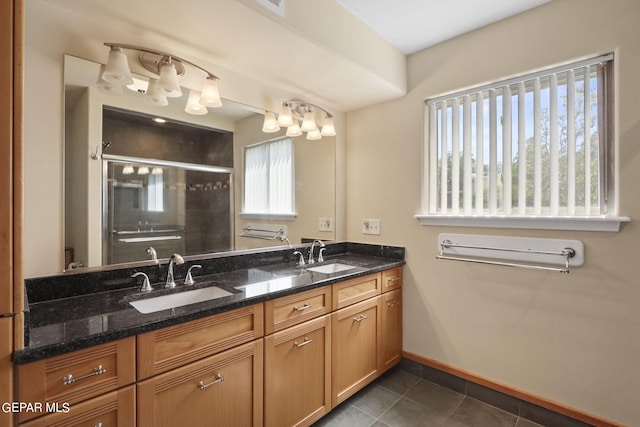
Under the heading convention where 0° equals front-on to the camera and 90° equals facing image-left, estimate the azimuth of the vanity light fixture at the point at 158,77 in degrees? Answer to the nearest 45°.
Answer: approximately 315°

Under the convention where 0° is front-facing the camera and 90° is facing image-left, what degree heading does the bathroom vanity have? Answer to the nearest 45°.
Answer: approximately 315°

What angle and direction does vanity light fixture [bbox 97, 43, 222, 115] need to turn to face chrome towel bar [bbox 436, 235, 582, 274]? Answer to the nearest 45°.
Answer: approximately 45° to its left

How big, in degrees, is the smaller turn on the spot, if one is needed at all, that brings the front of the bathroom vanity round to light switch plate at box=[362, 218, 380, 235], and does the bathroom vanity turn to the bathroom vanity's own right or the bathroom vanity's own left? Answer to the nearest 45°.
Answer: approximately 90° to the bathroom vanity's own left

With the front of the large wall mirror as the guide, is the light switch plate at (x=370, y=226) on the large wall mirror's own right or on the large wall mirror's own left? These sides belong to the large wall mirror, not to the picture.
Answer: on the large wall mirror's own left

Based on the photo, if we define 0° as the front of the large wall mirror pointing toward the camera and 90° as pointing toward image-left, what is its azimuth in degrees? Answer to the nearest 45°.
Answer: approximately 315°
